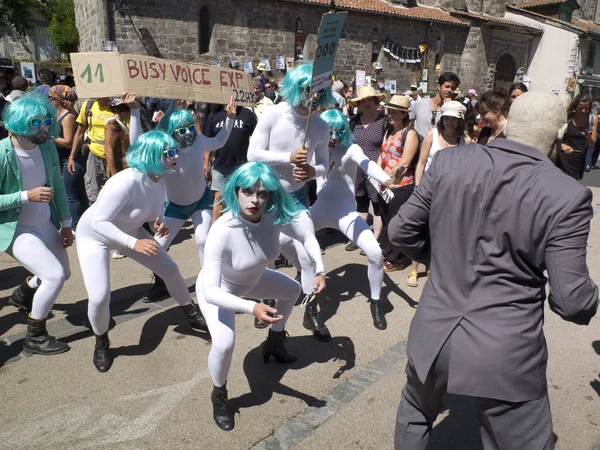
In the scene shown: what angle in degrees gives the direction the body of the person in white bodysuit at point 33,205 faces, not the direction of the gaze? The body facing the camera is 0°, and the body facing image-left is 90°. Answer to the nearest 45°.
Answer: approximately 315°

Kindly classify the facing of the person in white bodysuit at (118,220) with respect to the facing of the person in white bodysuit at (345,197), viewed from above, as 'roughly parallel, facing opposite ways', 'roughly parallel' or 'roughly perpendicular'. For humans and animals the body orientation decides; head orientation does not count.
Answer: roughly parallel

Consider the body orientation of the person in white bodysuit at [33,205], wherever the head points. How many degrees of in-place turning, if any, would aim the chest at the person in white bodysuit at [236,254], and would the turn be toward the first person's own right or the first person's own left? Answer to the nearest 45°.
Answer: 0° — they already face them

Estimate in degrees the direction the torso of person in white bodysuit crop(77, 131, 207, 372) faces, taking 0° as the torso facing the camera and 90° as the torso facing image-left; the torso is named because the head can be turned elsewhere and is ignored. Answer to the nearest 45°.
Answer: approximately 315°

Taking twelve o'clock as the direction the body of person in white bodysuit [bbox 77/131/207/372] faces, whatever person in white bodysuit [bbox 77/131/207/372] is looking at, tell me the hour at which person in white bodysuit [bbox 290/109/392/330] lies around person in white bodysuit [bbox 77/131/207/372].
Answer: person in white bodysuit [bbox 290/109/392/330] is roughly at 10 o'clock from person in white bodysuit [bbox 77/131/207/372].

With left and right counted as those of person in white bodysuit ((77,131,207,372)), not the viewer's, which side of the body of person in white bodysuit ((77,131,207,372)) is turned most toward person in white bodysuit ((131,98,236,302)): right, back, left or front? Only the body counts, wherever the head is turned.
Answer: left

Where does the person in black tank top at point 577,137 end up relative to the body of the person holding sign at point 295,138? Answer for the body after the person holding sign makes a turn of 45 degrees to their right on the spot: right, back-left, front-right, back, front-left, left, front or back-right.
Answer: back-left

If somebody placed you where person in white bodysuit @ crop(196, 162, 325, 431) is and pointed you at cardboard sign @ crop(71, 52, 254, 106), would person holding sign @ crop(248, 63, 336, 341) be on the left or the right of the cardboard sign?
right

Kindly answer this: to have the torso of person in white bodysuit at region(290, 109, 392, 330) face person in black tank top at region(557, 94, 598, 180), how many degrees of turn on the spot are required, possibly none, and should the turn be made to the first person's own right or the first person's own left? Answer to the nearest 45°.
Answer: approximately 135° to the first person's own left

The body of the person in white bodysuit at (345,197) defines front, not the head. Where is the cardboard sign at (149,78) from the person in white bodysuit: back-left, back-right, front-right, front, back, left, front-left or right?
right
